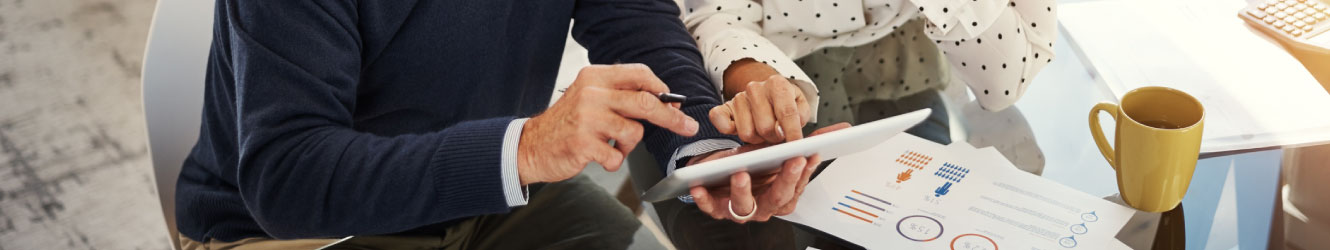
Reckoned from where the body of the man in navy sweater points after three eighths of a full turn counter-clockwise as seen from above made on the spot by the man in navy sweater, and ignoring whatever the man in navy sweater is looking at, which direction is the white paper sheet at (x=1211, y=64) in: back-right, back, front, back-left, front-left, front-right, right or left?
right

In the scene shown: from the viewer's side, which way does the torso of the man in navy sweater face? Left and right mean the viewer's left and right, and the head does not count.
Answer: facing the viewer and to the right of the viewer

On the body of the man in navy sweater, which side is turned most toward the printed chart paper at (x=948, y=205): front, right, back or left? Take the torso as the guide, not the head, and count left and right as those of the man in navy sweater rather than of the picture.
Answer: front

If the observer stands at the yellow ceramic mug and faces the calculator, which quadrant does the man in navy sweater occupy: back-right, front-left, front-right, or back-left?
back-left

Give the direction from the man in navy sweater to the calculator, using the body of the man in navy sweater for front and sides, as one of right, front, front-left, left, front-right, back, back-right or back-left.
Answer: front-left

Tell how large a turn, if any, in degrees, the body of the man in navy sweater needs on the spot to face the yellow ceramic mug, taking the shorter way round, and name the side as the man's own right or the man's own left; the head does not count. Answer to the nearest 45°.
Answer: approximately 45° to the man's own left
